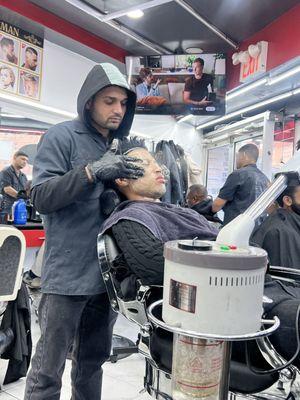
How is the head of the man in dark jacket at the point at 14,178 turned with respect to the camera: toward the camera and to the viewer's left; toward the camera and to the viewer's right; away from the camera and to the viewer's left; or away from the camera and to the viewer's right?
toward the camera and to the viewer's right

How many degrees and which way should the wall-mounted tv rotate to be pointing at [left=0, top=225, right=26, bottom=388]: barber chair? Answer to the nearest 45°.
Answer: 0° — it already faces it

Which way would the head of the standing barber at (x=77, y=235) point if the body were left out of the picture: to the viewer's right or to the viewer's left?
to the viewer's right

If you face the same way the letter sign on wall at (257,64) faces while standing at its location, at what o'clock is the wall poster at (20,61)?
The wall poster is roughly at 1 o'clock from the letter sign on wall.

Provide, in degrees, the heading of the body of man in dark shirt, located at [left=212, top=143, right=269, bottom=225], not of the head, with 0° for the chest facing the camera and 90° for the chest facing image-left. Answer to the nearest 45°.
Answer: approximately 135°

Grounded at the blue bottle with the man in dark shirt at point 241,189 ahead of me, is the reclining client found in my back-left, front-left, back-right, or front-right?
front-right

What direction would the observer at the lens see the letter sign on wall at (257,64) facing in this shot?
facing the viewer and to the left of the viewer

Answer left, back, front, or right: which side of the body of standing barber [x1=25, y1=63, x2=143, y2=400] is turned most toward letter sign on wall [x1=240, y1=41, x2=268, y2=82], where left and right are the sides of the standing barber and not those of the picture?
left

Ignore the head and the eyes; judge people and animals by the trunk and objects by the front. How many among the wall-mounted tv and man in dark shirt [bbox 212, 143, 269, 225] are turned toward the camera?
1

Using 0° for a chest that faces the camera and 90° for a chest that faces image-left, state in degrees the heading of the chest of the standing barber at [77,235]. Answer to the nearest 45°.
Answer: approximately 315°

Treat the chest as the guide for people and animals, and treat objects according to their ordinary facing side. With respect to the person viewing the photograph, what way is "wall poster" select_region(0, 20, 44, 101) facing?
facing the viewer and to the right of the viewer

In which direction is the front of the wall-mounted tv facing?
toward the camera

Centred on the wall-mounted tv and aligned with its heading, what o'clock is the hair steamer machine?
The hair steamer machine is roughly at 12 o'clock from the wall-mounted tv.

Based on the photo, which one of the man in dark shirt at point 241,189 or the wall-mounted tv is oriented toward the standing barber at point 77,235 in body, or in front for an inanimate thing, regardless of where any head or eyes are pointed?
the wall-mounted tv

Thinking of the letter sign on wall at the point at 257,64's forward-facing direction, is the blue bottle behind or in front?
in front

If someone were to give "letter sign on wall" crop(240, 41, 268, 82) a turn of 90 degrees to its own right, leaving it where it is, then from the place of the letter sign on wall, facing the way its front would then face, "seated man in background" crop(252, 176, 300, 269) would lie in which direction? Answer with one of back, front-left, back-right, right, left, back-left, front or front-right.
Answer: back-left
